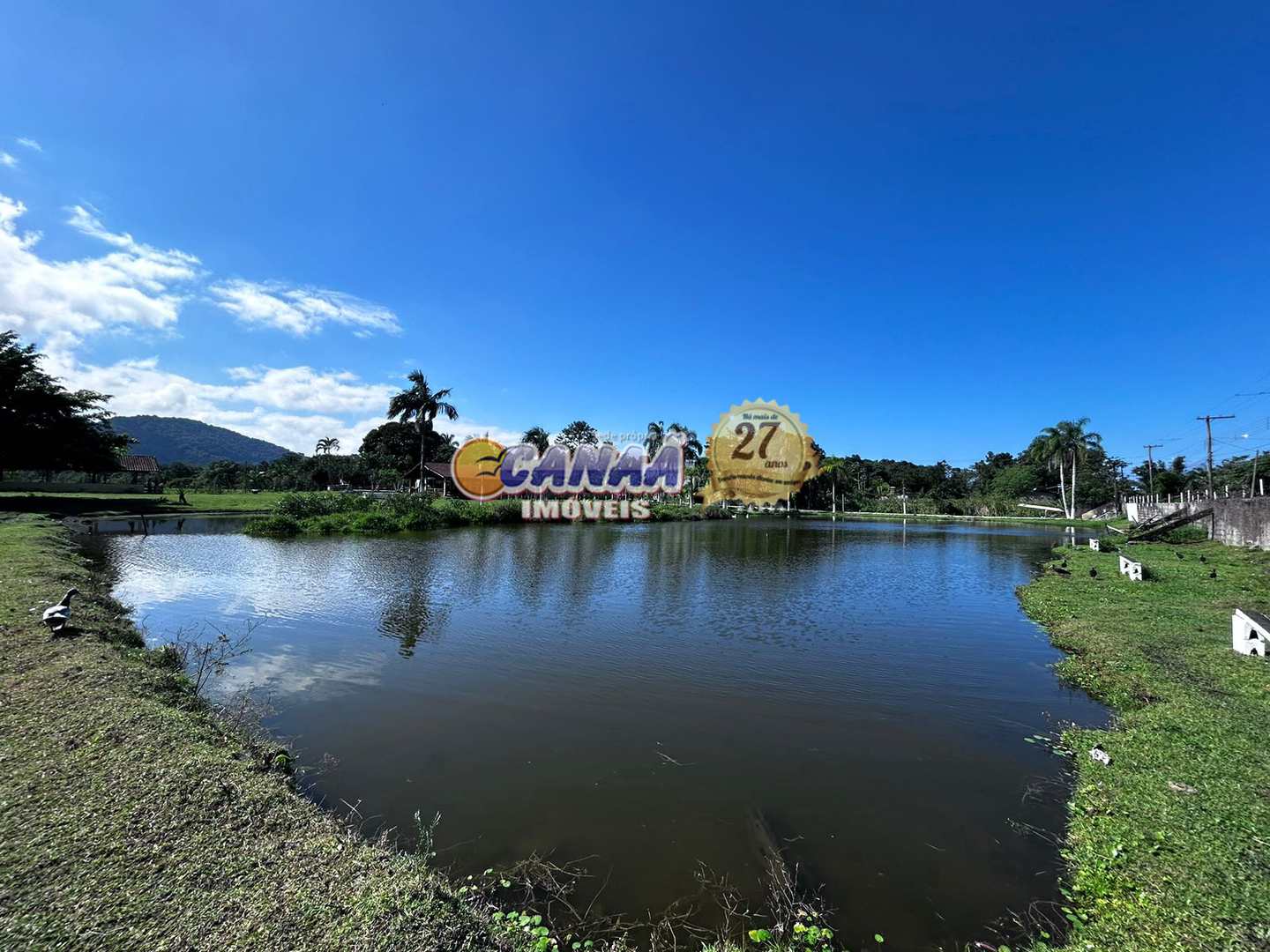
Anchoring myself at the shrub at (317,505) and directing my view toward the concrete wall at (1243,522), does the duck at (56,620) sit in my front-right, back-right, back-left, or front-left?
front-right

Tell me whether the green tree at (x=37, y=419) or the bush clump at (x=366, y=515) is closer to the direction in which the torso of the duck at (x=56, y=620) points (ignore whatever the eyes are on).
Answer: the bush clump

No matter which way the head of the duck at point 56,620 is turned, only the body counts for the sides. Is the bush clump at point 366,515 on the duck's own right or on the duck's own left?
on the duck's own left

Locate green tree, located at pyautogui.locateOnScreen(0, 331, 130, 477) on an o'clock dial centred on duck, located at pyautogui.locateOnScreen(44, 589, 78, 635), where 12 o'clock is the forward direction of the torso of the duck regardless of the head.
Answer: The green tree is roughly at 9 o'clock from the duck.

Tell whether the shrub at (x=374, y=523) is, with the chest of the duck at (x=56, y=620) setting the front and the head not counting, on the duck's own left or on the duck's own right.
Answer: on the duck's own left

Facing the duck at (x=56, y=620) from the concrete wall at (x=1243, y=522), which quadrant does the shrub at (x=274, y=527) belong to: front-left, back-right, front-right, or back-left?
front-right

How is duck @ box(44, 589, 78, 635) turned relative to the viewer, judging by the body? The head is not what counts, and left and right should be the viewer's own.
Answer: facing to the right of the viewer

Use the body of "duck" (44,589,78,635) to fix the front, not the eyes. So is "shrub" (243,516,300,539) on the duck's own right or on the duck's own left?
on the duck's own left

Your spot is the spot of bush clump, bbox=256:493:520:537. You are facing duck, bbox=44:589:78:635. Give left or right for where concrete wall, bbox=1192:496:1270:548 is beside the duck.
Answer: left
